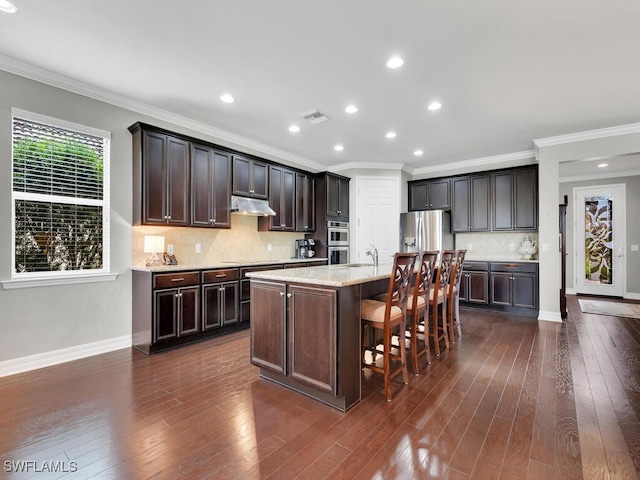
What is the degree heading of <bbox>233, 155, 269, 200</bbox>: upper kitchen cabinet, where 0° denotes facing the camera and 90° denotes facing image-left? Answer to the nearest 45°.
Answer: approximately 315°

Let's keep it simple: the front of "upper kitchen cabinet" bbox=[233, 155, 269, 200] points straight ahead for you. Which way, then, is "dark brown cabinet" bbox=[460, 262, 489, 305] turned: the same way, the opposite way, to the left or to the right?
to the right

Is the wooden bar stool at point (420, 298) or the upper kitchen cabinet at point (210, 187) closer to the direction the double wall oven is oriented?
the wooden bar stool

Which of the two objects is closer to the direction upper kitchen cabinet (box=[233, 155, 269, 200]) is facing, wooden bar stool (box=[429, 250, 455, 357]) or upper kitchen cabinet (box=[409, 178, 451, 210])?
the wooden bar stool

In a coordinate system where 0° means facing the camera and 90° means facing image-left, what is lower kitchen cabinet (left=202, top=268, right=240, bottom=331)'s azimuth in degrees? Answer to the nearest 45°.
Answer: approximately 315°

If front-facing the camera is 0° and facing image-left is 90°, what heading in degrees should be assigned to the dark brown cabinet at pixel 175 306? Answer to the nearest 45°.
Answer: approximately 315°

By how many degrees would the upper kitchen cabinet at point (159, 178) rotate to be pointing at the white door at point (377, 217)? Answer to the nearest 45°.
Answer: approximately 45° to its left

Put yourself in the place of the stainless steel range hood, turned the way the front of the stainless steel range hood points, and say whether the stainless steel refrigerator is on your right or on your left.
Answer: on your left

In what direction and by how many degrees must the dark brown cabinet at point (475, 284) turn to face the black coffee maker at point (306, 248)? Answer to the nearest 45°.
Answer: approximately 90° to its right
